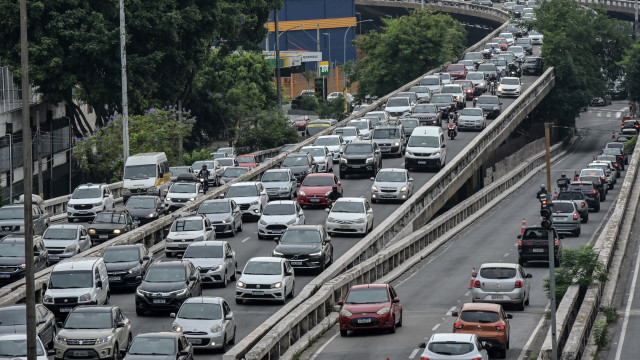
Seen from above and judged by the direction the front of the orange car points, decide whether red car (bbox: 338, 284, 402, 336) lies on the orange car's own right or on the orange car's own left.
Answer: on the orange car's own left

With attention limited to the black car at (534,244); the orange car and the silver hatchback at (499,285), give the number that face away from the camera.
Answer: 3

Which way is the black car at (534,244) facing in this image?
away from the camera

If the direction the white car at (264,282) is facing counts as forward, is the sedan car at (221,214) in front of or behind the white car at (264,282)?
behind

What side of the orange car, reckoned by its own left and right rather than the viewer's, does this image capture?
back

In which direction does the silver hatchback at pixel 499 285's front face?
away from the camera

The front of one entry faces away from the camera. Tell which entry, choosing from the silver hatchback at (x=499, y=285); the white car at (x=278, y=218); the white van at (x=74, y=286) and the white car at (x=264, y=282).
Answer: the silver hatchback

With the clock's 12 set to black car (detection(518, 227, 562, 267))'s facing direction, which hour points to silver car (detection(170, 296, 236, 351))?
The silver car is roughly at 7 o'clock from the black car.

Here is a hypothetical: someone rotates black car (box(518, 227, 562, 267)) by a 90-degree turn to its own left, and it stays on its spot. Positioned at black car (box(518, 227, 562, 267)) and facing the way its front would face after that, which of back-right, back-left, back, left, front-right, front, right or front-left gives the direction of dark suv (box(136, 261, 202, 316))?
front-left

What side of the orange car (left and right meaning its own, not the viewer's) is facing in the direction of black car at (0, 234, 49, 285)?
left

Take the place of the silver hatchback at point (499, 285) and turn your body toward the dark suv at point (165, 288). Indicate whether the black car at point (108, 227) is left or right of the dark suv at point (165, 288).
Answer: right

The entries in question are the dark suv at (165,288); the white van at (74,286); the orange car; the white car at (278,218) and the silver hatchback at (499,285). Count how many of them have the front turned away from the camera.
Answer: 2

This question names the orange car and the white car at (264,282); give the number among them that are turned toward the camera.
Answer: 1

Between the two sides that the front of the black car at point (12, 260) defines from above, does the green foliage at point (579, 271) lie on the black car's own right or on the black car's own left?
on the black car's own left

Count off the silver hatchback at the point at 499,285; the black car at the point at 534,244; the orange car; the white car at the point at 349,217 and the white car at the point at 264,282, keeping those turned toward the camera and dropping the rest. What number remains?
2
